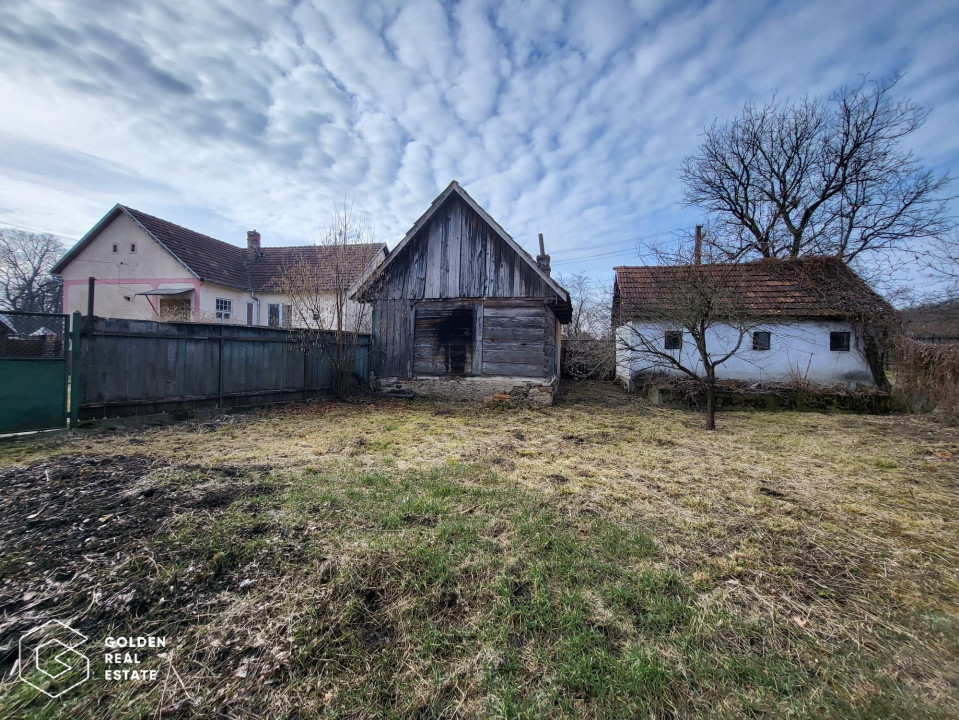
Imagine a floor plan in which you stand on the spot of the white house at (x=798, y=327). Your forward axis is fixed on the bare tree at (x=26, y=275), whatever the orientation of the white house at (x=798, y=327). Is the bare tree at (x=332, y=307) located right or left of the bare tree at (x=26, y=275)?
left

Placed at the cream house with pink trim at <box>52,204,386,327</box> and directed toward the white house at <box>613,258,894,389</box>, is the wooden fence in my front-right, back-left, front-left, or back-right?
front-right

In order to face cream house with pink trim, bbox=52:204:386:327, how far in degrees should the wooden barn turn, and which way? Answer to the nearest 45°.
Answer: approximately 135° to its right

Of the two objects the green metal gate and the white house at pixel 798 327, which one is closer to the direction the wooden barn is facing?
the green metal gate

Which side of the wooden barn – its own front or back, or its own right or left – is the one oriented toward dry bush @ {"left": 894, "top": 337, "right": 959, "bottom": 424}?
left

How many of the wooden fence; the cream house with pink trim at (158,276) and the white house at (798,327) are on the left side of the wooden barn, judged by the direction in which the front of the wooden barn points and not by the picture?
1

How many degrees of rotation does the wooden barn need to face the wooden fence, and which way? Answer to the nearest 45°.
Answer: approximately 45° to its right

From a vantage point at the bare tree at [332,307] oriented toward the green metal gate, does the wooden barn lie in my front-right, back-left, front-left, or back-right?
back-left

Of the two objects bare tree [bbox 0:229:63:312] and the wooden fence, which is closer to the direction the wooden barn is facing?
the wooden fence

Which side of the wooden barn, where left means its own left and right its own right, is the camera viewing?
front

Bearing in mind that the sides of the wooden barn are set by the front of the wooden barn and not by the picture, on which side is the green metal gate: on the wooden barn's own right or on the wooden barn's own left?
on the wooden barn's own right

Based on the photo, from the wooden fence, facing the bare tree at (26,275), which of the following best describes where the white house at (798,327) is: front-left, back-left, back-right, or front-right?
back-right

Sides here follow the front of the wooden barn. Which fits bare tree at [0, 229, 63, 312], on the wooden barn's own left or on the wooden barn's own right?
on the wooden barn's own right

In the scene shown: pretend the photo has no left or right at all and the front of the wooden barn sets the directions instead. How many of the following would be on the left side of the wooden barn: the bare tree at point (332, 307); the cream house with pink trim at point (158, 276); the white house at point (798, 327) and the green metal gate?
1
